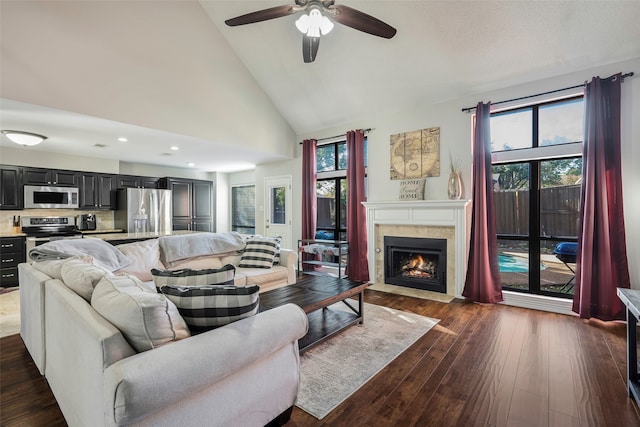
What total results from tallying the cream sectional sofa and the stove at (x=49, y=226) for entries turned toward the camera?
1

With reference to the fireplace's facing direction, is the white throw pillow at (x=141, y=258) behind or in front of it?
in front

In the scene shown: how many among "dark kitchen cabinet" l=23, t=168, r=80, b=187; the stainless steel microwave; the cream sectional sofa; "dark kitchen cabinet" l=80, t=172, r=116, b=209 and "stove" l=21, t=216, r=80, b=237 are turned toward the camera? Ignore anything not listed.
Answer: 4

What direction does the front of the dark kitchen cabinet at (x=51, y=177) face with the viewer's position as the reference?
facing the viewer

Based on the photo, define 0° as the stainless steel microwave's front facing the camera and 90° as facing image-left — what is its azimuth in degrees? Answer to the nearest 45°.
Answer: approximately 0°

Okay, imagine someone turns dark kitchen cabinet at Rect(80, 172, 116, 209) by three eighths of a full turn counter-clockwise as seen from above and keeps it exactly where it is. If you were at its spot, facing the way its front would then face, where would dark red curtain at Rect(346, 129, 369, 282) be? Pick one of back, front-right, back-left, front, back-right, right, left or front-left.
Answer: right

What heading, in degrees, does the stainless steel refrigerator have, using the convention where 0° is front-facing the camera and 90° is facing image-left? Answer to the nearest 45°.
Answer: approximately 315°

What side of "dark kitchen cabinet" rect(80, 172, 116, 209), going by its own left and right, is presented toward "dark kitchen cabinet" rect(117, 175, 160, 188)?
left

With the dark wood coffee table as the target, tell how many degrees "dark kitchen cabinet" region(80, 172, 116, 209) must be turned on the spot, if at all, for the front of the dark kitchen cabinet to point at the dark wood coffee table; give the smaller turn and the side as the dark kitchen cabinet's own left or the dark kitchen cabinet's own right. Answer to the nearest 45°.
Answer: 0° — it already faces it

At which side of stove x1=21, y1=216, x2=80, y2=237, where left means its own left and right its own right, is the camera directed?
front

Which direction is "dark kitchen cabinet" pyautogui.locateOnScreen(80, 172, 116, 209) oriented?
toward the camera
